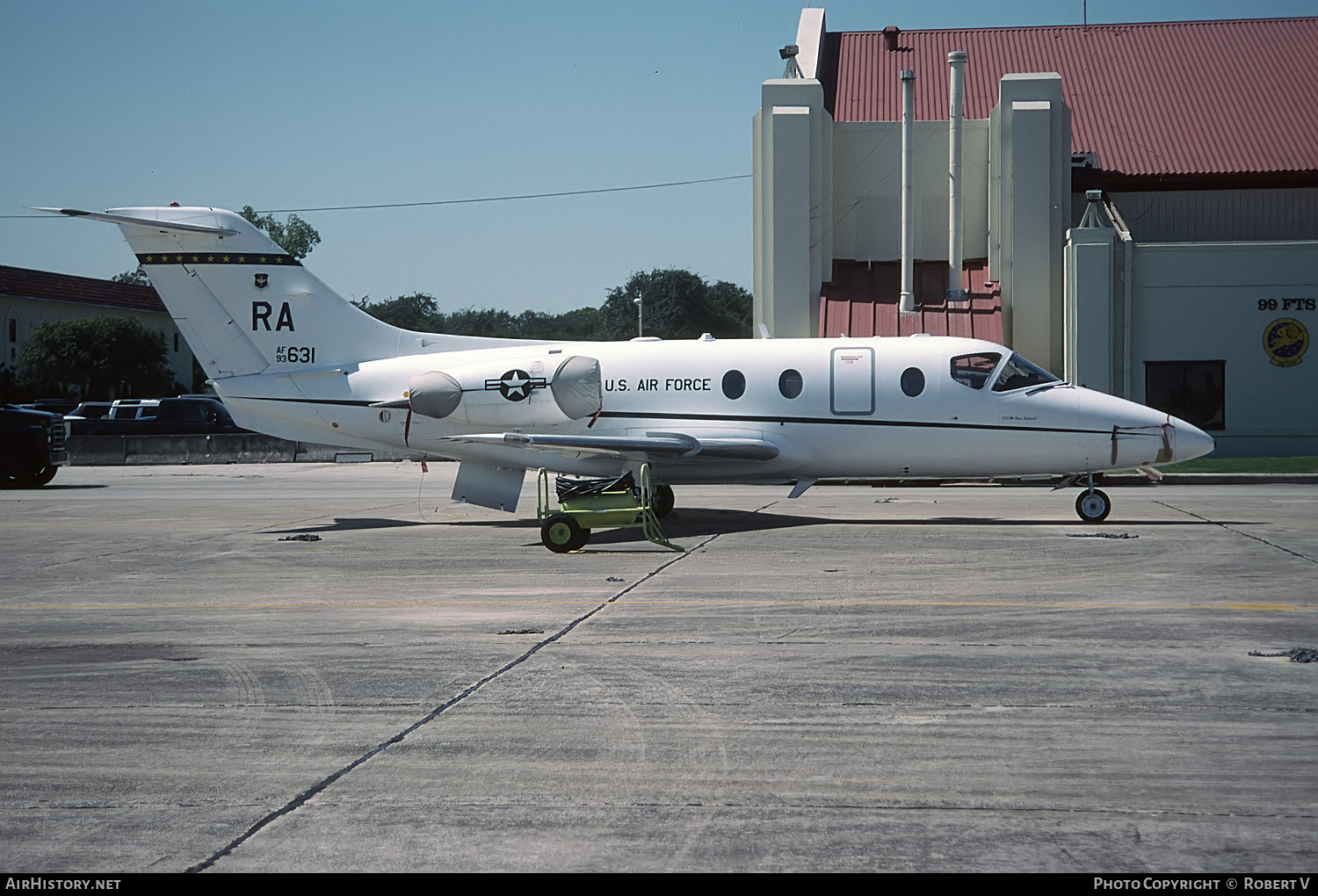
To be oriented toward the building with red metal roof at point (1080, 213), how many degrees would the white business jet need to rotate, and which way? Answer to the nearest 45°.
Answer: approximately 45° to its left

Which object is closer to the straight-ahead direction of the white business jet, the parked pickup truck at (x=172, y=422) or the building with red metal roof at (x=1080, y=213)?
the building with red metal roof

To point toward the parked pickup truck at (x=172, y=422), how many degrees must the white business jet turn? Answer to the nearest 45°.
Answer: approximately 135° to its left

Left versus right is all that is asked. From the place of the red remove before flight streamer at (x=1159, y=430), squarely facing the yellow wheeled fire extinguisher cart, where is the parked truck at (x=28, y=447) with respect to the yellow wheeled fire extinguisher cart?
right

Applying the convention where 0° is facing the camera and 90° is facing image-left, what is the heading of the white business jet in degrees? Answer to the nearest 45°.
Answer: approximately 270°

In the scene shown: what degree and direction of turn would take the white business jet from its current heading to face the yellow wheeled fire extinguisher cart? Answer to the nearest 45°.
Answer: approximately 90° to its right
